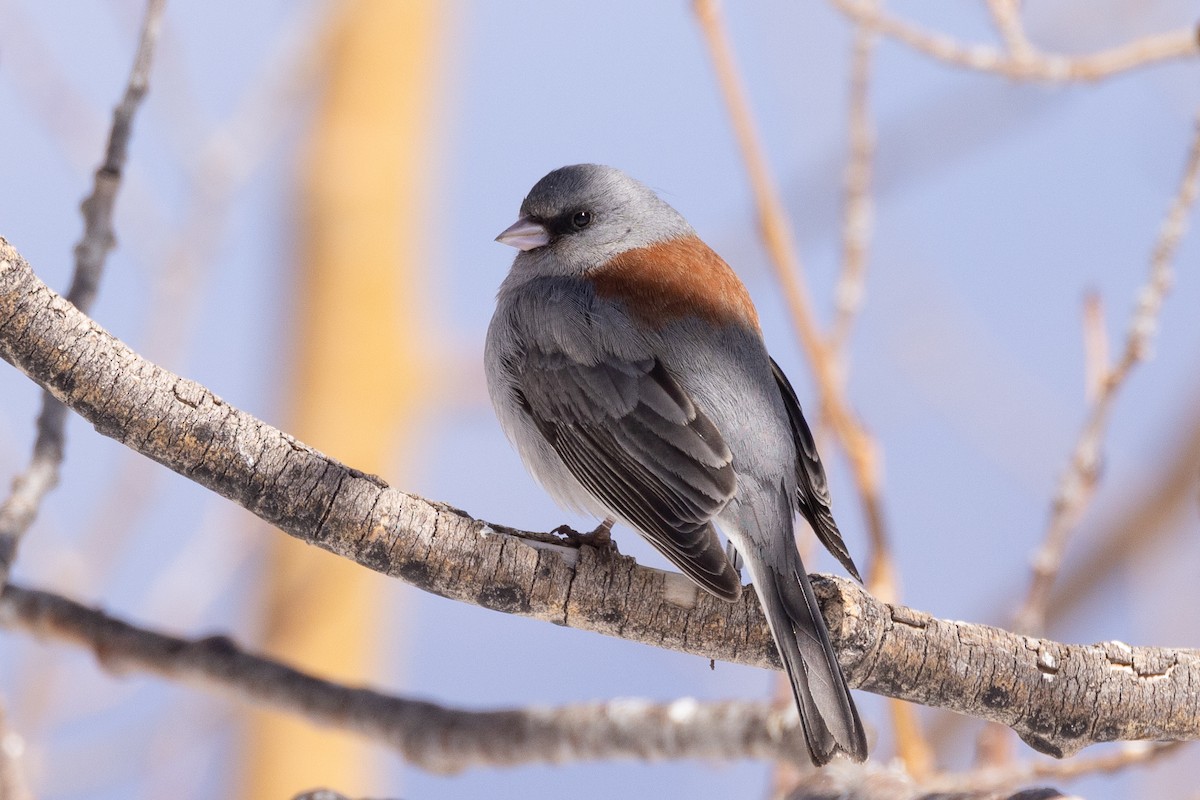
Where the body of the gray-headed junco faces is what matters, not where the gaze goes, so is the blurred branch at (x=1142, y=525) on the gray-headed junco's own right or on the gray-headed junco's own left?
on the gray-headed junco's own right

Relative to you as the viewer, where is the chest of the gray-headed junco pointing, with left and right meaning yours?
facing away from the viewer and to the left of the viewer

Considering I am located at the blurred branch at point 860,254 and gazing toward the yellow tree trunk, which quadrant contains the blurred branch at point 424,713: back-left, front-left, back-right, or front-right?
front-left

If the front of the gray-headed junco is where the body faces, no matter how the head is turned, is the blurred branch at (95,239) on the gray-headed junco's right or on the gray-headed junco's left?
on the gray-headed junco's left
